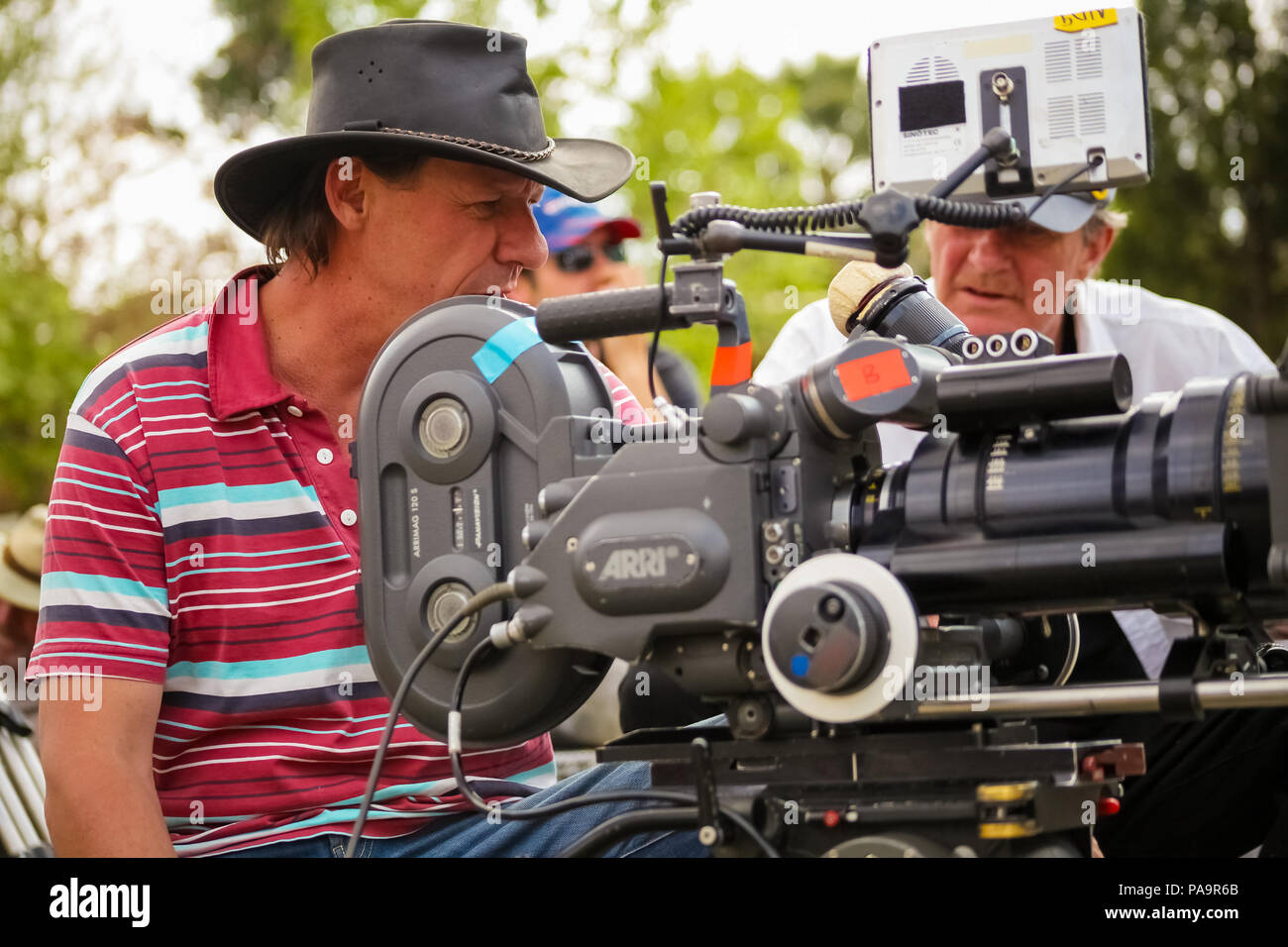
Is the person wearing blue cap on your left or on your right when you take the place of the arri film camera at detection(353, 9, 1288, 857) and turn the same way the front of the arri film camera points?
on your left

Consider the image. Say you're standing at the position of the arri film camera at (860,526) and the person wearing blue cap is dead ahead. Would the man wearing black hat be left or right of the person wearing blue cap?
left

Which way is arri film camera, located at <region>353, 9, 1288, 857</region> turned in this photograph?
to the viewer's right

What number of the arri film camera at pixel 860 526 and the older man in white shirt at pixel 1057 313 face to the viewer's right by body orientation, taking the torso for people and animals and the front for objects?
1

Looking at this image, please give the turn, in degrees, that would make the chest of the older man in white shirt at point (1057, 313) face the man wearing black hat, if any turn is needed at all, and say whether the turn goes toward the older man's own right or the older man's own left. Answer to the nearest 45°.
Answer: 0° — they already face them

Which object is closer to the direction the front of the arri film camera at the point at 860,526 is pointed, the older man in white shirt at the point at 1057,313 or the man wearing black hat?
the older man in white shirt

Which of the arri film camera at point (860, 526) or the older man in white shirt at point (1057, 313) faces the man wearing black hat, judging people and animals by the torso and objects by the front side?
the older man in white shirt

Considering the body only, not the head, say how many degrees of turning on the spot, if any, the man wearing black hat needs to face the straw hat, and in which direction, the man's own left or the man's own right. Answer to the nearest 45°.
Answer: approximately 135° to the man's own left

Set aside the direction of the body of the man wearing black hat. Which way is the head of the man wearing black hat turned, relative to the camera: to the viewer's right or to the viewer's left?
to the viewer's right
